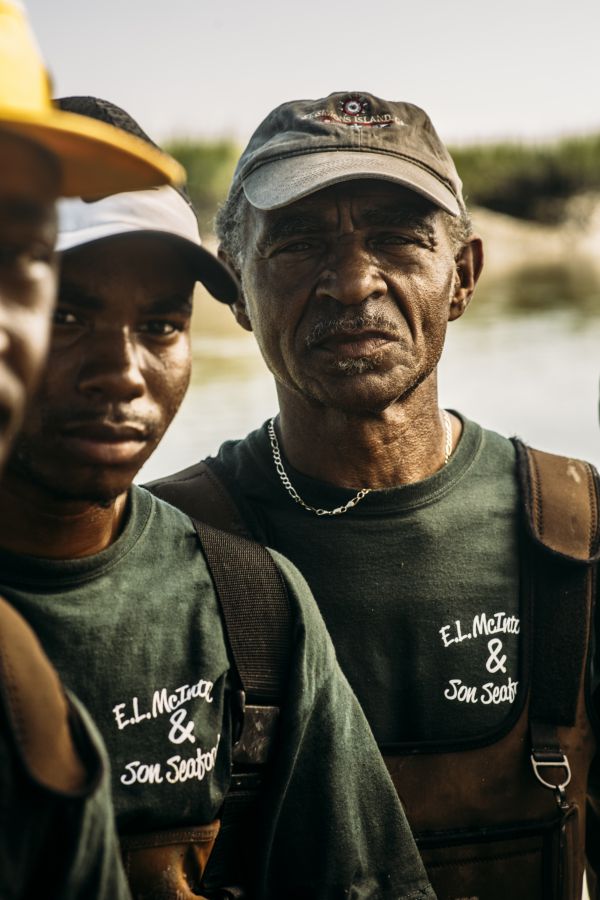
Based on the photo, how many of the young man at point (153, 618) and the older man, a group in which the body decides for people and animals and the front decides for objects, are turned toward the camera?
2

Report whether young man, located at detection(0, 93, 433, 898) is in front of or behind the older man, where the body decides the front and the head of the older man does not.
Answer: in front

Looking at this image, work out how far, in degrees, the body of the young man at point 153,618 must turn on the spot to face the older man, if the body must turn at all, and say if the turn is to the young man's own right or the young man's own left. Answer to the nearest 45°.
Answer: approximately 135° to the young man's own left

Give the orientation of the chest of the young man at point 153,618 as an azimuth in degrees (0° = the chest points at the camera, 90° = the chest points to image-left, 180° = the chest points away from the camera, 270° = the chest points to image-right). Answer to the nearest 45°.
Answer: approximately 0°
